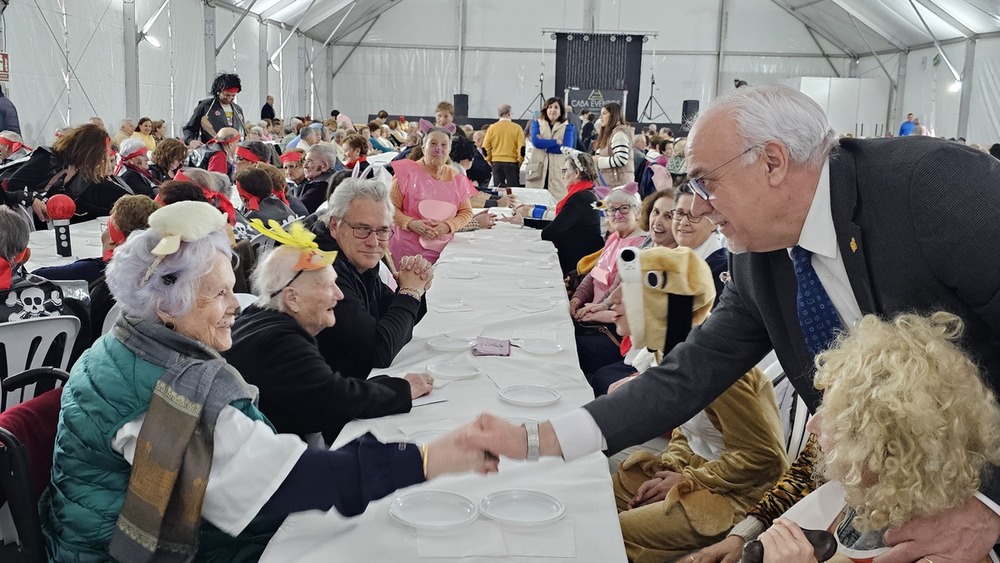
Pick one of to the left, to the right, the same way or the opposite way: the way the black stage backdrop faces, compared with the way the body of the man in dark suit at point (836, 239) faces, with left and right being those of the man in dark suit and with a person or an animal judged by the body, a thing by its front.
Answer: to the left

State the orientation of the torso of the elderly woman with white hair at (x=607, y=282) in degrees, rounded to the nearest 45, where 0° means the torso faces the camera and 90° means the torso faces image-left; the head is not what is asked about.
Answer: approximately 45°

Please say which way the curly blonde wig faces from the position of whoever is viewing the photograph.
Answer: facing to the left of the viewer

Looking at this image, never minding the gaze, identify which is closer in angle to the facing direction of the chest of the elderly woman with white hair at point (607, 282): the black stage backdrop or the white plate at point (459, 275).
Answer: the white plate

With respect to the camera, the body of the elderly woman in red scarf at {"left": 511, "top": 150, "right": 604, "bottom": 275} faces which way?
to the viewer's left

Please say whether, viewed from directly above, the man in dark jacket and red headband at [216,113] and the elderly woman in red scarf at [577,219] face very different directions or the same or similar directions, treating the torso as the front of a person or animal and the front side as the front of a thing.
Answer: very different directions

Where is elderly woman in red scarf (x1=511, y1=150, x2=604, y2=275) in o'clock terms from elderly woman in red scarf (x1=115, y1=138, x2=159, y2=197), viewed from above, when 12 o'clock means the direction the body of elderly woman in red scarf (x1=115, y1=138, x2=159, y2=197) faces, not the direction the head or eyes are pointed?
elderly woman in red scarf (x1=511, y1=150, x2=604, y2=275) is roughly at 1 o'clock from elderly woman in red scarf (x1=115, y1=138, x2=159, y2=197).

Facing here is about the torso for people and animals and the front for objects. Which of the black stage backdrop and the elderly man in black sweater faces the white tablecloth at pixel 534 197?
the black stage backdrop

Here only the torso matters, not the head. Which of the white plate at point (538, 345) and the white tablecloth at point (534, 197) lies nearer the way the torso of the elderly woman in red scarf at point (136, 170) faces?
the white tablecloth

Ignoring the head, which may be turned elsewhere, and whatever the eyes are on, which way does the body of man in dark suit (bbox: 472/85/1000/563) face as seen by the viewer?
to the viewer's left

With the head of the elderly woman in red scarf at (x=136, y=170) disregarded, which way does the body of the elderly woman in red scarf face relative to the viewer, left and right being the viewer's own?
facing to the right of the viewer

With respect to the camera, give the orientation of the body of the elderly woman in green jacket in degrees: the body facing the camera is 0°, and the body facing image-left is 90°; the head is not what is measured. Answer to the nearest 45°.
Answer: approximately 270°

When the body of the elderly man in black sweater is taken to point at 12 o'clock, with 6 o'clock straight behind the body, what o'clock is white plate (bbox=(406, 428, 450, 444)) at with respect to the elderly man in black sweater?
The white plate is roughly at 1 o'clock from the elderly man in black sweater.

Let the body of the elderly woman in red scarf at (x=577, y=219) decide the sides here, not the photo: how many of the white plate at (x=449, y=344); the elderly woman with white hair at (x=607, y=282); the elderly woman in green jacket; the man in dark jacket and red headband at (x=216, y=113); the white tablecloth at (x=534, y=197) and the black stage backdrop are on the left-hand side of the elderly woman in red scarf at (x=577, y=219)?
3
